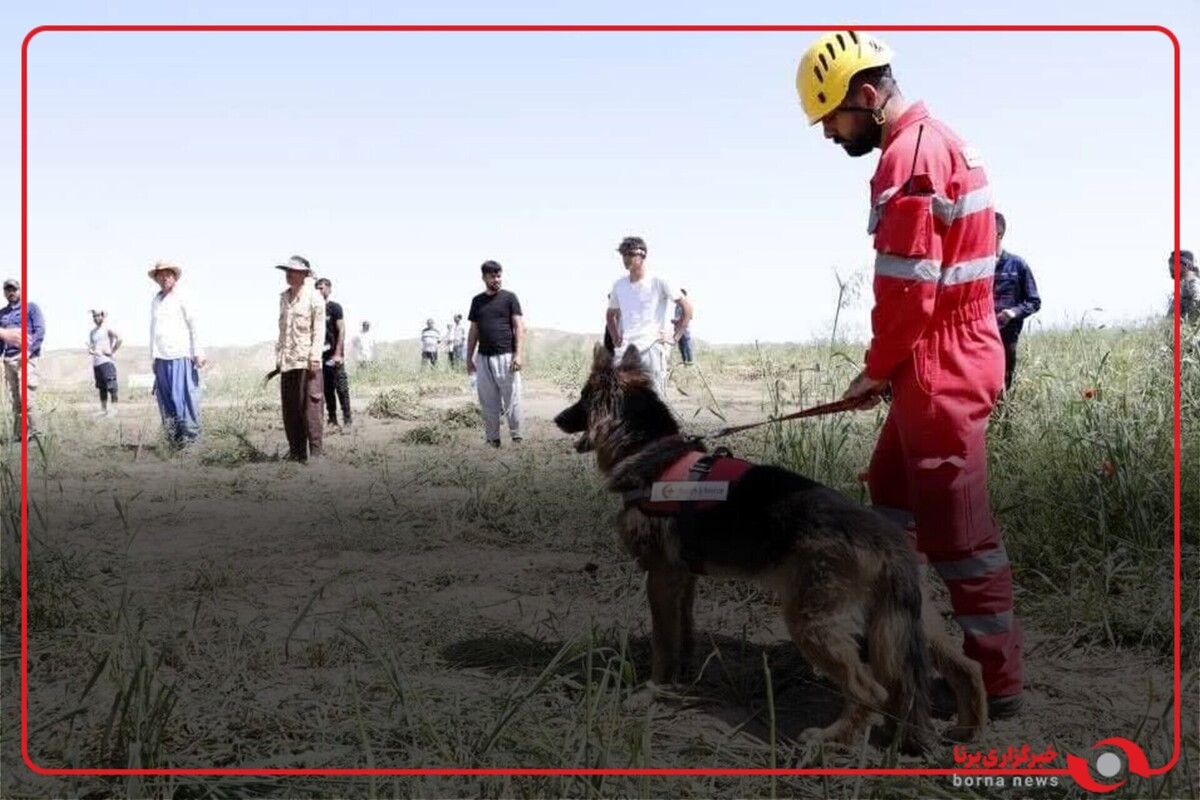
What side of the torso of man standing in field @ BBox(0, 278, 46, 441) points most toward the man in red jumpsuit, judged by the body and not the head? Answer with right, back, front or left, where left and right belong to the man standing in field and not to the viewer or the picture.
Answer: front

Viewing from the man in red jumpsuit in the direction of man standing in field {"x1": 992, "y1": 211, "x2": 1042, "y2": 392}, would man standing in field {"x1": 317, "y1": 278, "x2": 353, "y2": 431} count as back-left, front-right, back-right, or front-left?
front-left

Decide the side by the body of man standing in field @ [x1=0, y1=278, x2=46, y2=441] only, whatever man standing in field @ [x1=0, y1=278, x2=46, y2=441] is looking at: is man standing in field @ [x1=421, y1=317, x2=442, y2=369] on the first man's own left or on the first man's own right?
on the first man's own left

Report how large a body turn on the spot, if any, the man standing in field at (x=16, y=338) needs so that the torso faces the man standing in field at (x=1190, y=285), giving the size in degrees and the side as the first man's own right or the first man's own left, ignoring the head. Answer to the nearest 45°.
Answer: approximately 45° to the first man's own left

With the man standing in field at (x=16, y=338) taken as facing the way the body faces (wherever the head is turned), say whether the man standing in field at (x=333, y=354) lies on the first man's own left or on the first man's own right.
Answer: on the first man's own left

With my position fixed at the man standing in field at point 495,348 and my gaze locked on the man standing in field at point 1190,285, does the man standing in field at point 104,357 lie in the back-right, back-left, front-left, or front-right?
back-left

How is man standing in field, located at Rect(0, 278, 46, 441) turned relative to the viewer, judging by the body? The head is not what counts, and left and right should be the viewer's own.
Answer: facing the viewer

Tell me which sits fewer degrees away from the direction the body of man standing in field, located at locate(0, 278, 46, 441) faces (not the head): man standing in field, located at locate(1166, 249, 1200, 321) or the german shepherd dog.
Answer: the german shepherd dog

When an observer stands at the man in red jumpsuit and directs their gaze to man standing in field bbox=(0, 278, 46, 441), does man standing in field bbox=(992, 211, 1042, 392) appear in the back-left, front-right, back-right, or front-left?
front-right

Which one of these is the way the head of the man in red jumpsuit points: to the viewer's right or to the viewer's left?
to the viewer's left

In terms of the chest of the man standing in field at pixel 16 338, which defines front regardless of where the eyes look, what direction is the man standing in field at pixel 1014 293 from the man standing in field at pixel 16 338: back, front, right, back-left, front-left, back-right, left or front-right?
front-left

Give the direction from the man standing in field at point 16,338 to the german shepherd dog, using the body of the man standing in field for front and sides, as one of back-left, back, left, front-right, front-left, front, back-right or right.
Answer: front
